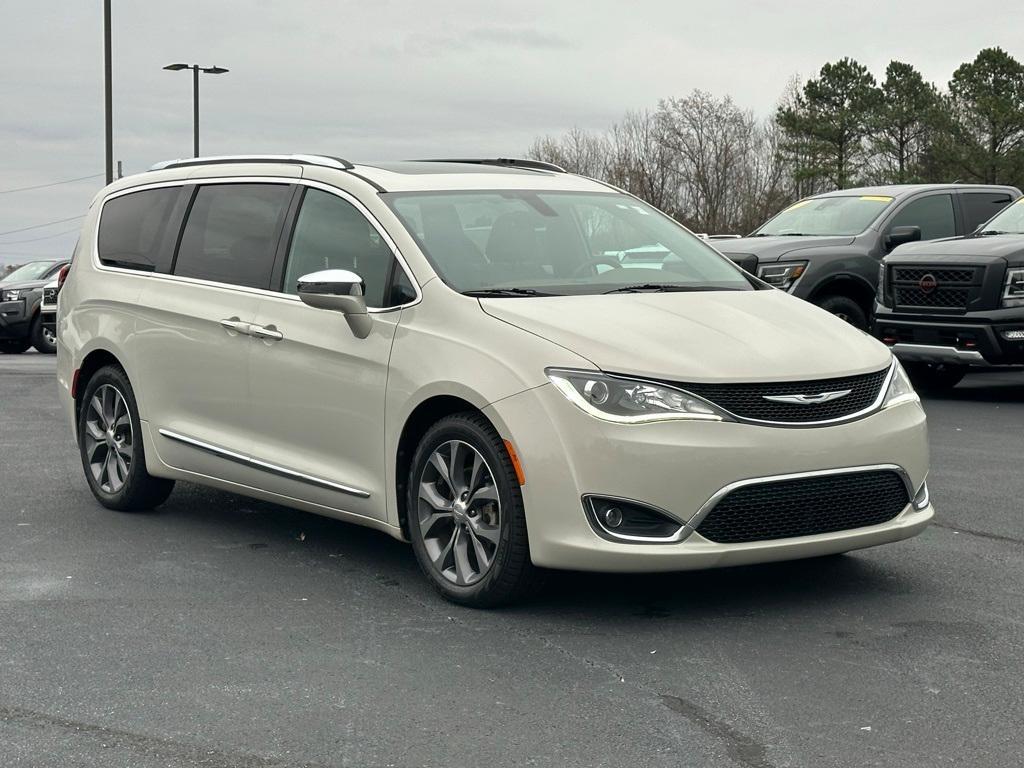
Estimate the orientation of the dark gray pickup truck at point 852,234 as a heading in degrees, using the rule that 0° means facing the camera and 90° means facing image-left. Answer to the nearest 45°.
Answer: approximately 45°

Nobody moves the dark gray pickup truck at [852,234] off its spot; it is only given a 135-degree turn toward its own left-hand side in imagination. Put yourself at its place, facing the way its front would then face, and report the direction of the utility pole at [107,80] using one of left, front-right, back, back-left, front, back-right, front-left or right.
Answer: back-left

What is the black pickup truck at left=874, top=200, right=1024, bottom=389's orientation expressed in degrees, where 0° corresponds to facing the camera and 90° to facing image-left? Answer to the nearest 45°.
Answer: approximately 45°

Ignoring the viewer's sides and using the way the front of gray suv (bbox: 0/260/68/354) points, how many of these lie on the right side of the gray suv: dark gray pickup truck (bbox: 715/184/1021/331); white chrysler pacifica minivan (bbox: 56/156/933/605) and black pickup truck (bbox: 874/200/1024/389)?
0

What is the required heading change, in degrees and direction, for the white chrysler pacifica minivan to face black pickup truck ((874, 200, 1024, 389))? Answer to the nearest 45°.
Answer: approximately 90° to its left

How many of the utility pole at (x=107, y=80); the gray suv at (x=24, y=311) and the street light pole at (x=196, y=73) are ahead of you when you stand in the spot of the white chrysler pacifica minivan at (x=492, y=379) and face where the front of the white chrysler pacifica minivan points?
0

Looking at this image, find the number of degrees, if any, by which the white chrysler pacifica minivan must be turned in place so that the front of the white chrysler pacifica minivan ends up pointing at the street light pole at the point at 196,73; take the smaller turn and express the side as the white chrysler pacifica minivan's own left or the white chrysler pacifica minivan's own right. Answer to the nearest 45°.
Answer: approximately 135° to the white chrysler pacifica minivan's own left

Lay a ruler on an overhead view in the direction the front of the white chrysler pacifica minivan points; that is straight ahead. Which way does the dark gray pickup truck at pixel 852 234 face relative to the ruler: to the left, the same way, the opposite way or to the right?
to the right

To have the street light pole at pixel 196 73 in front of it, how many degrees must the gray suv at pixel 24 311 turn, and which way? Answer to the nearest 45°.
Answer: approximately 135° to its right

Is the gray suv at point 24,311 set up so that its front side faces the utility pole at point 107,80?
no

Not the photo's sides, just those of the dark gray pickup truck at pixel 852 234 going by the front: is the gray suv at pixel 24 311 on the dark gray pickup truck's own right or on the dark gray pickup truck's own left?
on the dark gray pickup truck's own right

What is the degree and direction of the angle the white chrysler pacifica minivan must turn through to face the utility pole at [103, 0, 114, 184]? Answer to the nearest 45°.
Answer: approximately 135° to its left

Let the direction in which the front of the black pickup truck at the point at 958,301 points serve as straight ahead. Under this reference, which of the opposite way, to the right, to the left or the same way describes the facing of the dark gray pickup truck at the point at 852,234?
the same way

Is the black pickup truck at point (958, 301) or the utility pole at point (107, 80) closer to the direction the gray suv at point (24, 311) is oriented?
the black pickup truck

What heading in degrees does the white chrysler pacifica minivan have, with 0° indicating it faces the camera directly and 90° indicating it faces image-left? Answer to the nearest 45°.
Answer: approximately 315°

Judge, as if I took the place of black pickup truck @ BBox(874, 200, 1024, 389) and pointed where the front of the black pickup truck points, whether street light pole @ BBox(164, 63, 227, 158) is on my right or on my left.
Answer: on my right

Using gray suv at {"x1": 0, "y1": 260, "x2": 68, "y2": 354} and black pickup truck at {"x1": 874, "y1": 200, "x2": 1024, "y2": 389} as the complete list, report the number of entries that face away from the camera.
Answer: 0

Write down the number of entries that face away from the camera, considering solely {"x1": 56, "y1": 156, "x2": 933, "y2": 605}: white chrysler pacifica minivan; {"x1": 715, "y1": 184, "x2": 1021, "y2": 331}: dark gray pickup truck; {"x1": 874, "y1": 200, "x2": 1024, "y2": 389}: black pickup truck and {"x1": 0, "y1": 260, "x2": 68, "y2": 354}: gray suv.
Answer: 0
